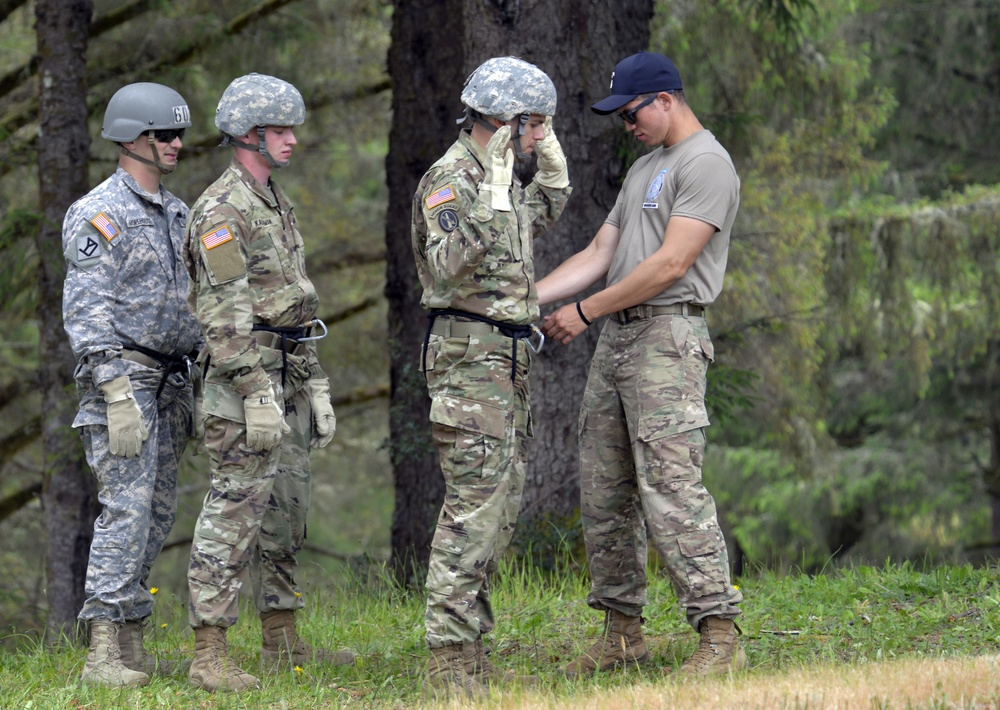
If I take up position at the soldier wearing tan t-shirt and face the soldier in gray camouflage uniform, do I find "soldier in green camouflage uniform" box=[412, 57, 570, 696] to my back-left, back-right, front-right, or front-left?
front-left

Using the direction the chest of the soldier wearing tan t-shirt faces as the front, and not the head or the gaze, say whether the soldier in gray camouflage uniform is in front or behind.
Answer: in front

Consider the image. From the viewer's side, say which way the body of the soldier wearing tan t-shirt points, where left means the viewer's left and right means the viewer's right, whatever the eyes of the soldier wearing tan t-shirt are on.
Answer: facing the viewer and to the left of the viewer

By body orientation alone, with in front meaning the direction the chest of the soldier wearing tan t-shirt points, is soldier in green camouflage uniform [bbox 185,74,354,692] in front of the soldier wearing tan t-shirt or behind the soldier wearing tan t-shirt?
in front

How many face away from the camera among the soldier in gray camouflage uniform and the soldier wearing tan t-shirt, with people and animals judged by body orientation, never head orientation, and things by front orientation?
0

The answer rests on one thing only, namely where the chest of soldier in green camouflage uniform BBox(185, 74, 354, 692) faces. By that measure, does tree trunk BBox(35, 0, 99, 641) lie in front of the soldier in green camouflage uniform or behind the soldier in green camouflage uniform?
behind

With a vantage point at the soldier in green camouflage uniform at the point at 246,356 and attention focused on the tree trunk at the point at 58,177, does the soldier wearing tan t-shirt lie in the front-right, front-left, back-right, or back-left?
back-right

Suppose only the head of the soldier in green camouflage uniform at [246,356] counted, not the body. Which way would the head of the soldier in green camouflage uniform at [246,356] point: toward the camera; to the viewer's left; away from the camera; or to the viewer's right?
to the viewer's right

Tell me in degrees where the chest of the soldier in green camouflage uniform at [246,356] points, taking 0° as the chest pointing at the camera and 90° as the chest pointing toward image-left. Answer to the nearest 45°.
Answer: approximately 315°

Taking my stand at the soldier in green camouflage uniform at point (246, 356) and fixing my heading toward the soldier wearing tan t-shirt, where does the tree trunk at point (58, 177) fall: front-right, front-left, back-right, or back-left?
back-left

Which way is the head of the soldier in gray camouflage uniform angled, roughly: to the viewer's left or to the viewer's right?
to the viewer's right

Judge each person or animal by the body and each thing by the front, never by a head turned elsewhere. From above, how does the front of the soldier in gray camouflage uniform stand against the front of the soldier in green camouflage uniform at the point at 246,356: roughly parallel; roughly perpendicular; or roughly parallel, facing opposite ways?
roughly parallel

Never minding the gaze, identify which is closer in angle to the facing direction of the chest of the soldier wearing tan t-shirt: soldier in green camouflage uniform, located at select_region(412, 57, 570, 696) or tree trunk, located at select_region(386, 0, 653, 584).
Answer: the soldier in green camouflage uniform

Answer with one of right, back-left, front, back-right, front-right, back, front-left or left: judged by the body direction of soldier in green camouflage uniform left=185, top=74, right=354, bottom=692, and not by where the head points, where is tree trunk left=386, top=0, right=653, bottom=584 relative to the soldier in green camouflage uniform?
left

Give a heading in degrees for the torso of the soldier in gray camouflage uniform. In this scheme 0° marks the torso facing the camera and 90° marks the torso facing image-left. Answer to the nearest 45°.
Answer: approximately 315°

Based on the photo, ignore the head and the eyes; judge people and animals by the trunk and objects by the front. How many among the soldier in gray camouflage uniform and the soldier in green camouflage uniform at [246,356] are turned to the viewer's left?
0

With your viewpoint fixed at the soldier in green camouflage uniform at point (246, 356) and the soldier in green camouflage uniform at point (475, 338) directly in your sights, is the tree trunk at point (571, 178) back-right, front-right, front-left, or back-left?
front-left
